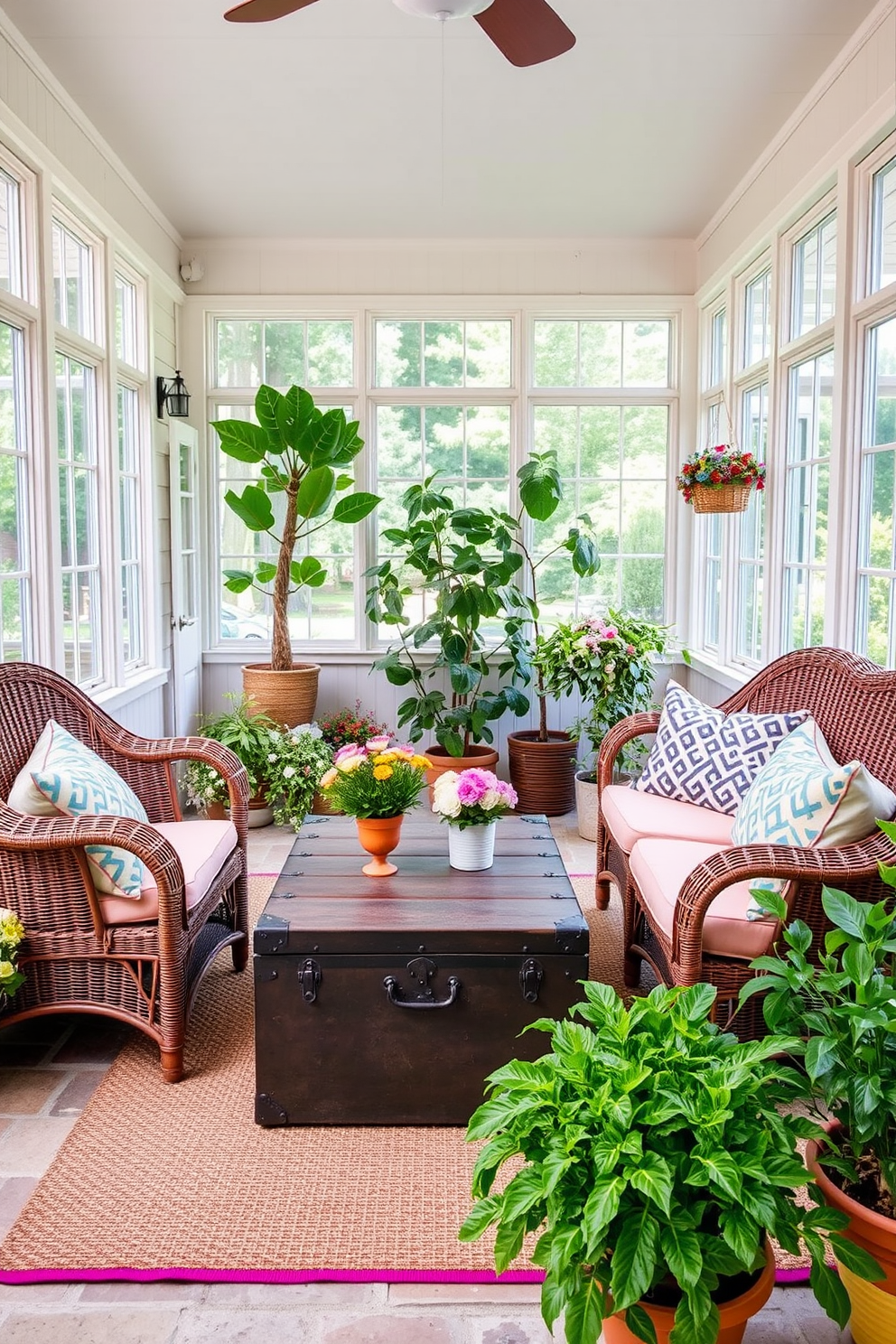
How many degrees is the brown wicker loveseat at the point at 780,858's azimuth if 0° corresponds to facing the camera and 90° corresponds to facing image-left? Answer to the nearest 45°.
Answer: approximately 45°

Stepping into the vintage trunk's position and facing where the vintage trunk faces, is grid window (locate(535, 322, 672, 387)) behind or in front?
behind

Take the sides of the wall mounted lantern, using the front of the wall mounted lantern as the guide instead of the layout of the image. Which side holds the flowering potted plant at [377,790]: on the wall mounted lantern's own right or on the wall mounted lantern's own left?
on the wall mounted lantern's own right

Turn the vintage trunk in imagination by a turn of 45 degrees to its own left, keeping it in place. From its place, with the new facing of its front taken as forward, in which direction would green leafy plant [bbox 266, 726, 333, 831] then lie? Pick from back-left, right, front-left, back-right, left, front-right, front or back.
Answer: back-left

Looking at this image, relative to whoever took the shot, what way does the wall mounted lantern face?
facing to the right of the viewer

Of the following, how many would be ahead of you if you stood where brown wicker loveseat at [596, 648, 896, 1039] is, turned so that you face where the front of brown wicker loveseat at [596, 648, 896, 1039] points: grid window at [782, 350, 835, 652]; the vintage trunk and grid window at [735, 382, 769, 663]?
1

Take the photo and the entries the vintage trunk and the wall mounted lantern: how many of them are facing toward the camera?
1

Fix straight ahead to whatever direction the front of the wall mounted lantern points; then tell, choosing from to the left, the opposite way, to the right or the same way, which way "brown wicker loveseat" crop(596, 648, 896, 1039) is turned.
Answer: the opposite way

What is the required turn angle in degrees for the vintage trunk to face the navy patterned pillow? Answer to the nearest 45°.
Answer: approximately 135° to its left

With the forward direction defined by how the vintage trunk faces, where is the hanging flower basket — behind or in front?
behind

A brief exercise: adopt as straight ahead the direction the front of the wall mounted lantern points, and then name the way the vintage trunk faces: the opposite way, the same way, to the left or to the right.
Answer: to the right

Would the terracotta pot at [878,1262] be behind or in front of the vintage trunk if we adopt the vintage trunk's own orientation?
in front
